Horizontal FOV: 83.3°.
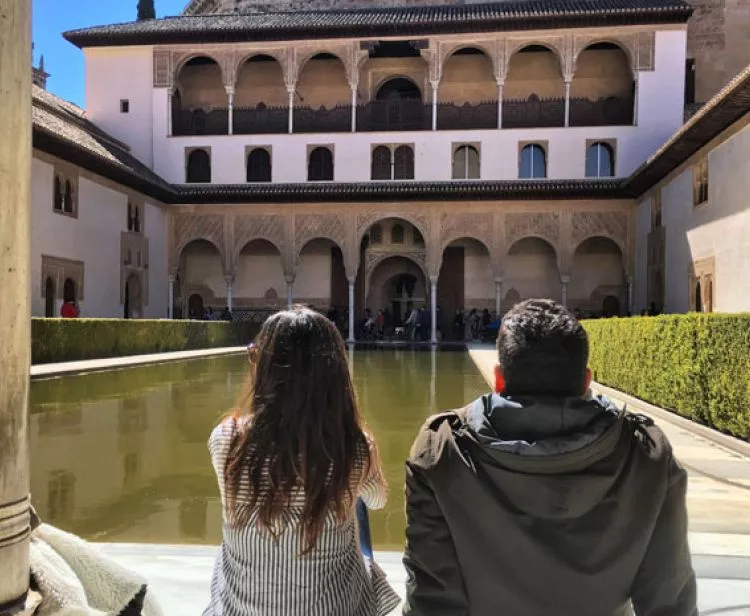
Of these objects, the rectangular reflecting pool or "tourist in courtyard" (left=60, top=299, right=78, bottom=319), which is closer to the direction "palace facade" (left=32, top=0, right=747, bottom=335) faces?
the rectangular reflecting pool

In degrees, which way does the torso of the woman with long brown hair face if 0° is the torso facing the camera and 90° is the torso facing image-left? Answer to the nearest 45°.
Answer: approximately 180°

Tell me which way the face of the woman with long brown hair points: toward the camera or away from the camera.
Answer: away from the camera

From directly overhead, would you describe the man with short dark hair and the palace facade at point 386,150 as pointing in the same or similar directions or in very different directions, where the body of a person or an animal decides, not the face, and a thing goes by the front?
very different directions

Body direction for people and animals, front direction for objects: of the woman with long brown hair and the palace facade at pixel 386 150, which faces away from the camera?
the woman with long brown hair

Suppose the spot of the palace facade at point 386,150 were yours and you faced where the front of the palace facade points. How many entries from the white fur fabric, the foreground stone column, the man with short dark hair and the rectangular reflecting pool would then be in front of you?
4

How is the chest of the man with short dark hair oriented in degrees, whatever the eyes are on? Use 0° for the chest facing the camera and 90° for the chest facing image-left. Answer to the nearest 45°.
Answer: approximately 180°

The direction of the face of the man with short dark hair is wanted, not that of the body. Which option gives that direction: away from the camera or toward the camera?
away from the camera
